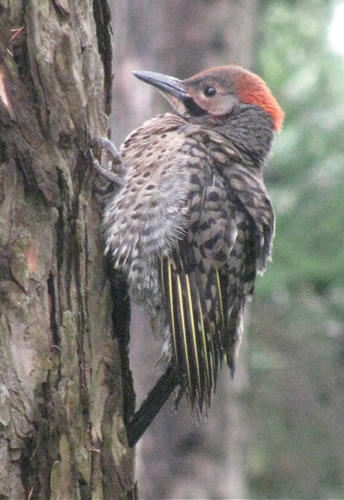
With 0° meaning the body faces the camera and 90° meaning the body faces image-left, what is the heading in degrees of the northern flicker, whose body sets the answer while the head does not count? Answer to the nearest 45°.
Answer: approximately 90°
